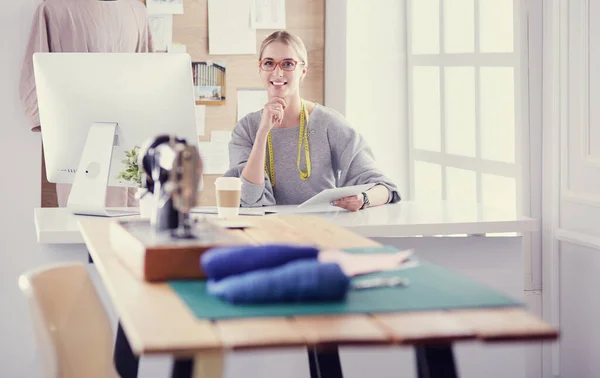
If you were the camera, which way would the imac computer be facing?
facing away from the viewer and to the right of the viewer

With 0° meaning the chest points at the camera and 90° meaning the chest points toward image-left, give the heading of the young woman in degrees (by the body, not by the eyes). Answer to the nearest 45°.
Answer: approximately 0°

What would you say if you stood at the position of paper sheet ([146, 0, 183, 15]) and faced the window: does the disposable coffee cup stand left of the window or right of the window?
right

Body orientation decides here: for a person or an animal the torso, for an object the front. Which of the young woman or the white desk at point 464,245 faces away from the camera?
the white desk

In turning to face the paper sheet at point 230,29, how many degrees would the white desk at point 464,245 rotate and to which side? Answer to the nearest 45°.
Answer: approximately 45° to its left

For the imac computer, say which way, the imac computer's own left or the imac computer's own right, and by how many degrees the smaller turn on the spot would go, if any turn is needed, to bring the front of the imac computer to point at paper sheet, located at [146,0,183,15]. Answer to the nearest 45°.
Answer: approximately 45° to the imac computer's own left

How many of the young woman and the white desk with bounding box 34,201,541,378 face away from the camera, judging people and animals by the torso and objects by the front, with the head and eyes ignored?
1

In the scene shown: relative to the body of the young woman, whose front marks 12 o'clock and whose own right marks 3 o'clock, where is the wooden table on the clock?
The wooden table is roughly at 12 o'clock from the young woman.

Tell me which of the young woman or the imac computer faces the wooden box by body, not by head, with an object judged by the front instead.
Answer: the young woman

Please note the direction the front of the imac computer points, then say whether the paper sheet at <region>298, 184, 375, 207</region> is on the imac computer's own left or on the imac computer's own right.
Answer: on the imac computer's own right

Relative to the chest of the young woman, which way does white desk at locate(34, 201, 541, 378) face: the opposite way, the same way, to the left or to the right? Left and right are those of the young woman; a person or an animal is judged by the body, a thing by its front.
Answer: the opposite way

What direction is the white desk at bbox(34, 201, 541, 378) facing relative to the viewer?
away from the camera

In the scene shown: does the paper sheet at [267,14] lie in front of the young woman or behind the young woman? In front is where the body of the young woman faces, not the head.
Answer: behind
